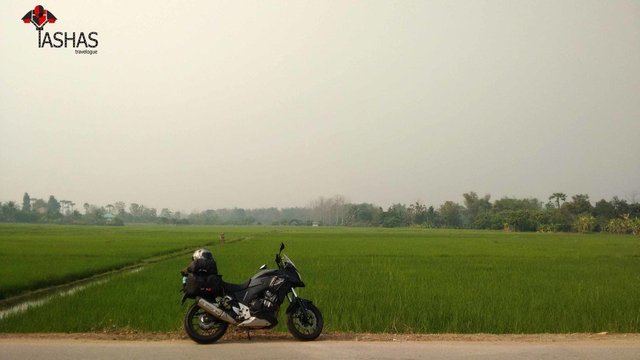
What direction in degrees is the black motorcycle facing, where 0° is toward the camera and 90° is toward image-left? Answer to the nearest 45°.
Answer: approximately 270°
